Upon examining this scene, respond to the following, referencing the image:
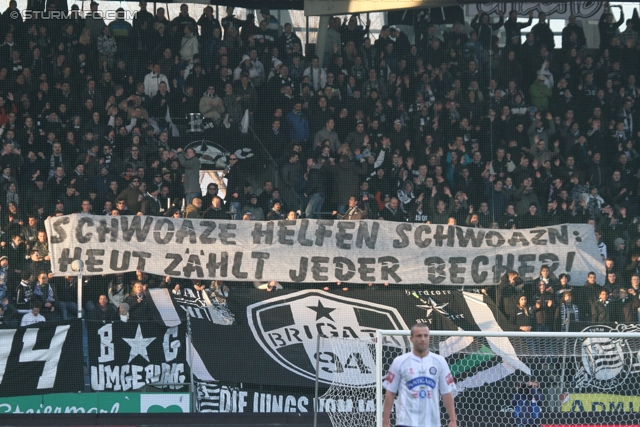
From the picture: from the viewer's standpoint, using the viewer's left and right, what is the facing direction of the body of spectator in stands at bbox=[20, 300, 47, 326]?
facing the viewer

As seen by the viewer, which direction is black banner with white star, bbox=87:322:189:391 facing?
toward the camera

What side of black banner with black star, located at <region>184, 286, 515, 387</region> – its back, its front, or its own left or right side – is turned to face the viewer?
front

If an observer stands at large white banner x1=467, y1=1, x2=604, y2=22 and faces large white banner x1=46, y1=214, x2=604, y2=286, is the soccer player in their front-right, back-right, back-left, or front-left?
front-left

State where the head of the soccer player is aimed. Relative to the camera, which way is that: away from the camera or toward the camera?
toward the camera

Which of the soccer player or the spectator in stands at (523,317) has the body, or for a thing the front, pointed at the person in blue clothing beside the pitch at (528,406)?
the spectator in stands at (523,317)

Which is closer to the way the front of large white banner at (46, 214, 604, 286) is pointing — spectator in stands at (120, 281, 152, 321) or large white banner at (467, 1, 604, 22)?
the spectator in stands

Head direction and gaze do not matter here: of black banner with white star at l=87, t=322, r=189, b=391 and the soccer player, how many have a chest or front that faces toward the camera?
2

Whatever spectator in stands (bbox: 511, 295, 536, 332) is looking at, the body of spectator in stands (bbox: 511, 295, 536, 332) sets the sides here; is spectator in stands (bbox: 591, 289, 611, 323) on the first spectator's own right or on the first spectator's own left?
on the first spectator's own left

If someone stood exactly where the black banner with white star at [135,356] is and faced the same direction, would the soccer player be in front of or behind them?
in front

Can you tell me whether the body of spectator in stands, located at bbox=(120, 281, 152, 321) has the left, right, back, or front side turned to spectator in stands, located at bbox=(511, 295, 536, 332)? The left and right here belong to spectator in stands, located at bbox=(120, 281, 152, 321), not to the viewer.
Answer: left

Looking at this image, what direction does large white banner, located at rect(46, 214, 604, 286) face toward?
toward the camera

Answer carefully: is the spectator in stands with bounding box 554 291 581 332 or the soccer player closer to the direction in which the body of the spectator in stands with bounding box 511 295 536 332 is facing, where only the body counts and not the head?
the soccer player

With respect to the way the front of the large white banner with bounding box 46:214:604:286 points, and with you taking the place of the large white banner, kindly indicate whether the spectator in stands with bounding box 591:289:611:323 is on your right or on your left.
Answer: on your left

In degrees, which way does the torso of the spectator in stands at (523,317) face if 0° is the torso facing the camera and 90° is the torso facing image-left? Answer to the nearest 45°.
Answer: approximately 0°
